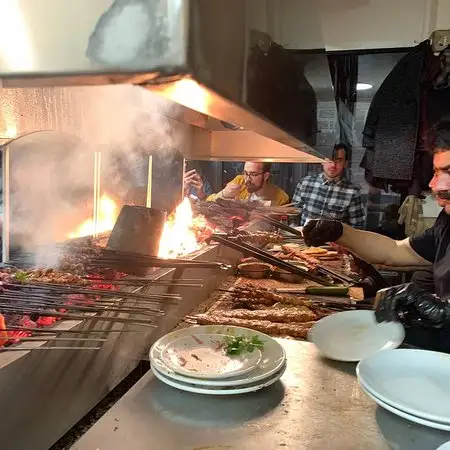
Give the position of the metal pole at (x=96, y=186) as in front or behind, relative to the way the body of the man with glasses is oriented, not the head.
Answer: in front

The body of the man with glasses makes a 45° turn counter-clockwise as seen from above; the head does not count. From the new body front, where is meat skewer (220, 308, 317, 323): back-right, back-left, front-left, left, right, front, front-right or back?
front

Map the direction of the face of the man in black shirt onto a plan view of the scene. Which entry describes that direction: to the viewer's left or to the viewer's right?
to the viewer's left

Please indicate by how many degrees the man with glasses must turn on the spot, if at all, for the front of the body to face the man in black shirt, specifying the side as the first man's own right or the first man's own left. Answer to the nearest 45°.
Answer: approximately 45° to the first man's own left

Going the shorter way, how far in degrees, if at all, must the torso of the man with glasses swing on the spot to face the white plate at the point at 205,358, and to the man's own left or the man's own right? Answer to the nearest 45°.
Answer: approximately 45° to the man's own left

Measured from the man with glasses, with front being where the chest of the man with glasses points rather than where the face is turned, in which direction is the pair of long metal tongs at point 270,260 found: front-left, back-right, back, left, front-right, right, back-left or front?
front-left

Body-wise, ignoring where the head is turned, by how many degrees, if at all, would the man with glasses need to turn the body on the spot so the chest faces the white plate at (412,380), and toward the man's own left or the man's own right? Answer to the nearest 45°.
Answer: approximately 45° to the man's own left

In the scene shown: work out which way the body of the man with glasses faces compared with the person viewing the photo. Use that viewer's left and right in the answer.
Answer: facing the viewer and to the left of the viewer

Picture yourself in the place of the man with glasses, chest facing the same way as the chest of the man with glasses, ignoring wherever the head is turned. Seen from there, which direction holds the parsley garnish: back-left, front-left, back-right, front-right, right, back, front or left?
front-left

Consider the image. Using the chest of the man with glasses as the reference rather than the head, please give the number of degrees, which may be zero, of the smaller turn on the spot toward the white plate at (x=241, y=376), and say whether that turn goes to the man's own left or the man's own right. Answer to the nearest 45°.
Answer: approximately 45° to the man's own left
